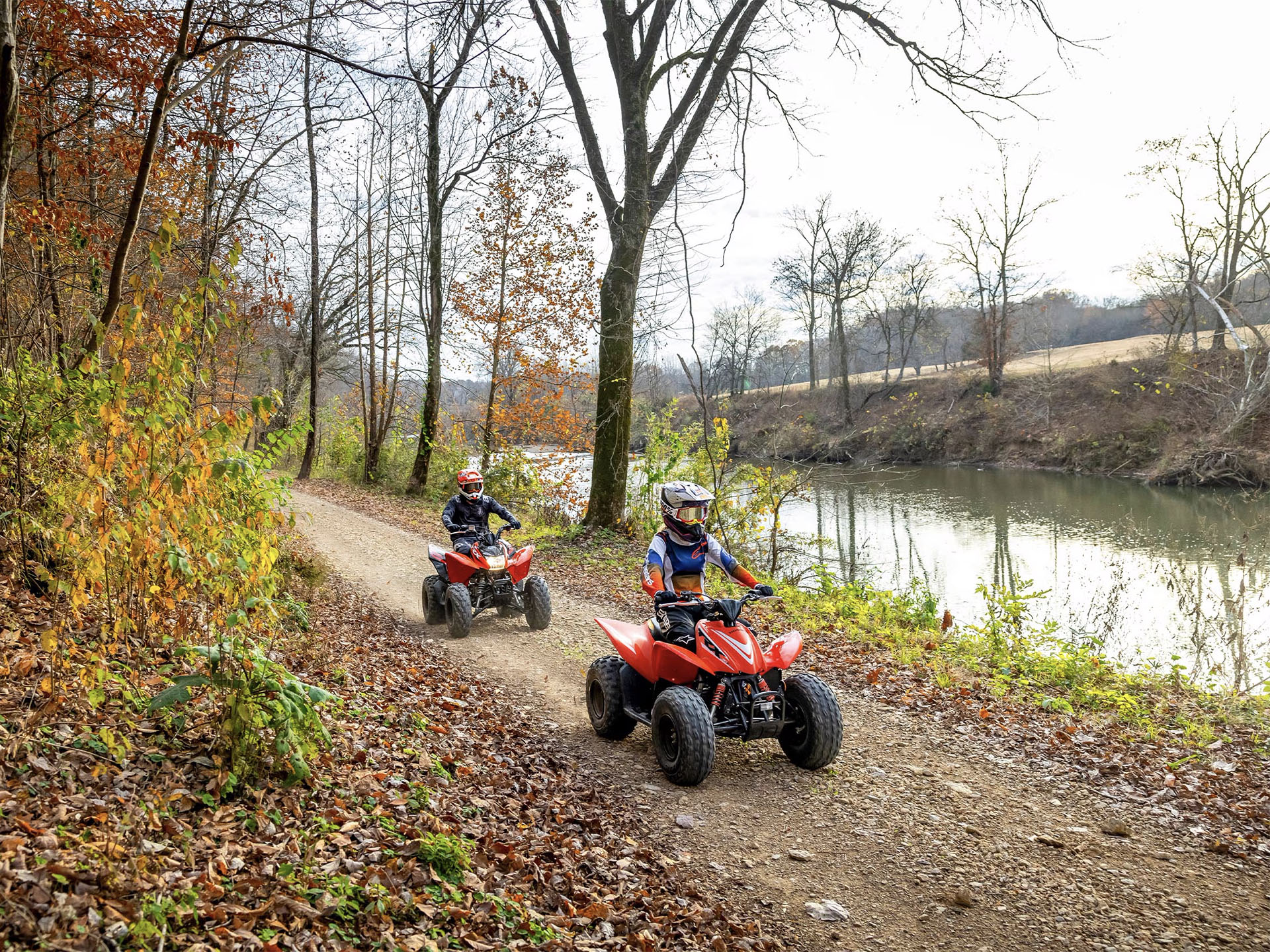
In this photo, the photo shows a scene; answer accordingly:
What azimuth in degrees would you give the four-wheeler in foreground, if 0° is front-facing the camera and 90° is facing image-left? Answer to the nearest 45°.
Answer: approximately 315°

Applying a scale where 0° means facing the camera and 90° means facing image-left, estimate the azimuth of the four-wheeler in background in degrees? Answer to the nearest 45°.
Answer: approximately 315°

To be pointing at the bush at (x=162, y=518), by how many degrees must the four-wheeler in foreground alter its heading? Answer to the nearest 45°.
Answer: approximately 90° to its right

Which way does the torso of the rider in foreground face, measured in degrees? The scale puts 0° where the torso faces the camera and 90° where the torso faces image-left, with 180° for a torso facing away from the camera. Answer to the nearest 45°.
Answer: approximately 315°

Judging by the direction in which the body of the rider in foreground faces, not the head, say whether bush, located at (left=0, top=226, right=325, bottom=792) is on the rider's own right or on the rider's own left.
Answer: on the rider's own right

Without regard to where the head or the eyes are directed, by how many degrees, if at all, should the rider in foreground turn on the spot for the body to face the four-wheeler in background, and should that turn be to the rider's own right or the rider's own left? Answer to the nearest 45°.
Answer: approximately 180°

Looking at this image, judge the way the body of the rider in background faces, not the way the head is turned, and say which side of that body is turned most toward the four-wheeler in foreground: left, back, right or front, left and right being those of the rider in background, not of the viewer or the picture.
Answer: front
